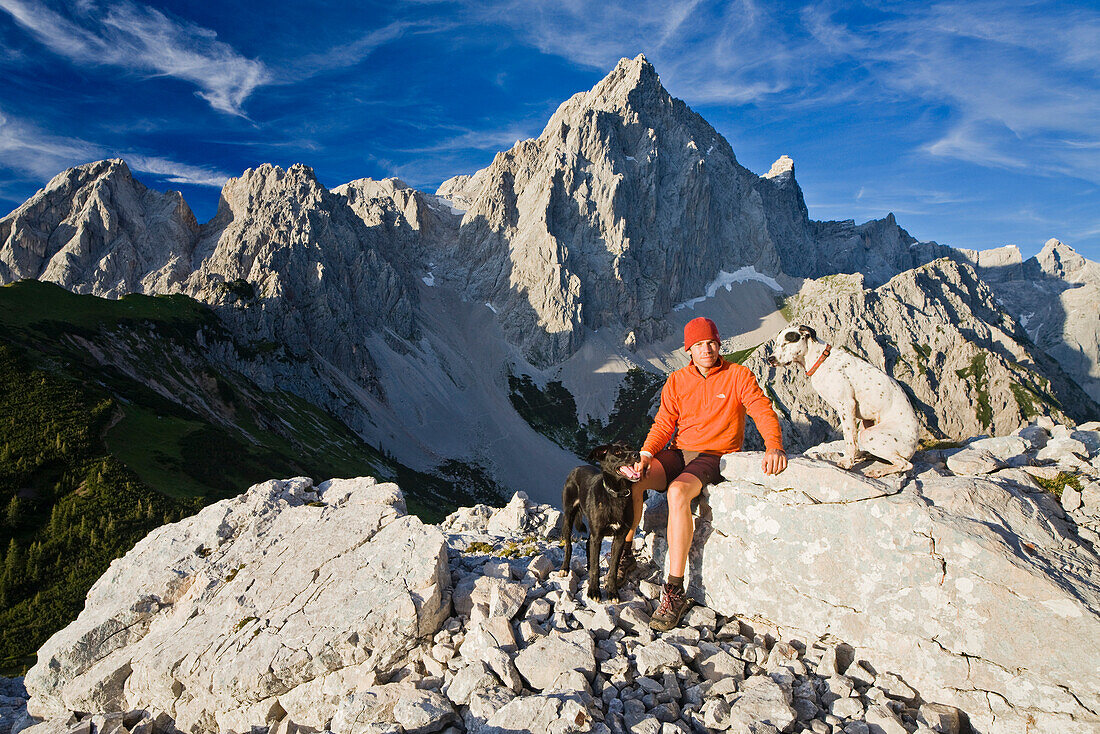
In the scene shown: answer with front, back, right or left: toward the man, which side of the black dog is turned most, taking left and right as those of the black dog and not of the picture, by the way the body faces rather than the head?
left

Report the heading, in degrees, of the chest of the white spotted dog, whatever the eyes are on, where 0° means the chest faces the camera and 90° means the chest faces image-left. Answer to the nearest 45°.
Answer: approximately 90°

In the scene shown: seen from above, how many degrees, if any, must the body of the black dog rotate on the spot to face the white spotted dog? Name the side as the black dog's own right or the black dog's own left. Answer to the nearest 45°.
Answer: approximately 45° to the black dog's own left

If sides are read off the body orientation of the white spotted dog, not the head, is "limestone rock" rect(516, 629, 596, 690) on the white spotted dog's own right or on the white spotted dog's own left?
on the white spotted dog's own left

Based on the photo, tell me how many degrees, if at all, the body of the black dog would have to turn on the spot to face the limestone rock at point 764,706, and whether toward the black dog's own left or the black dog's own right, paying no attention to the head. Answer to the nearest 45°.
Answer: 0° — it already faces it

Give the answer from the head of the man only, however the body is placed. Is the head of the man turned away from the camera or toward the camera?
toward the camera

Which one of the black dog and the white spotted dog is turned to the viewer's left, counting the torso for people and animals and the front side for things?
the white spotted dog

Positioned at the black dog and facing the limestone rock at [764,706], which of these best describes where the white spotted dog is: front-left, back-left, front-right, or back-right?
front-left

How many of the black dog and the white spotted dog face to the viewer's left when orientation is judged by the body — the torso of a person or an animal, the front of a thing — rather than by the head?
1

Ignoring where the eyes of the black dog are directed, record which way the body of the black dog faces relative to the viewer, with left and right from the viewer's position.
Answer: facing the viewer and to the right of the viewer
